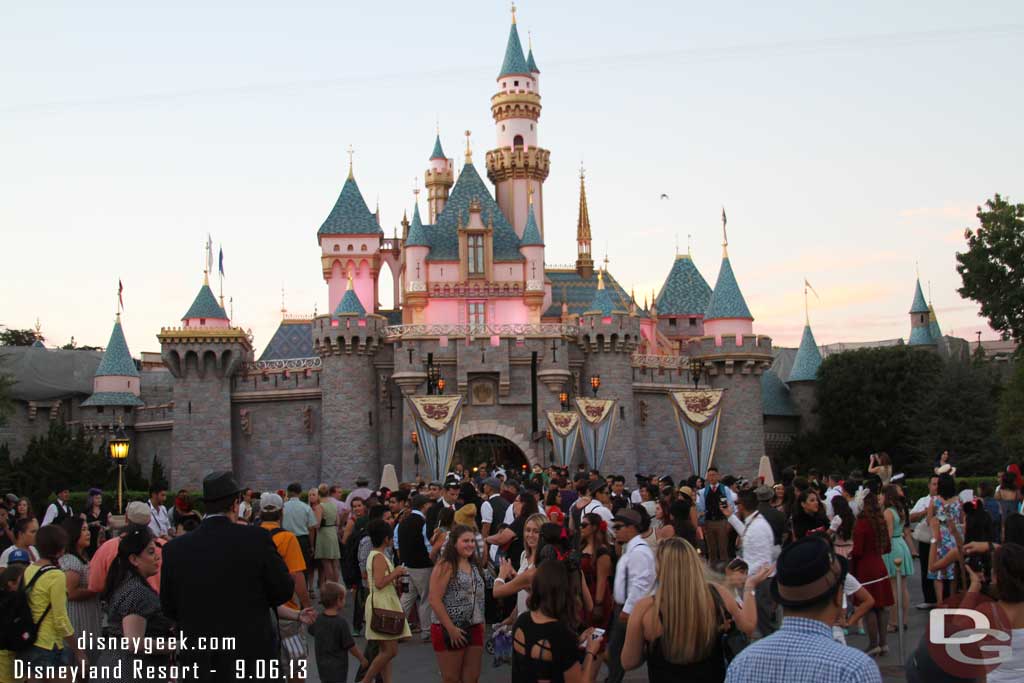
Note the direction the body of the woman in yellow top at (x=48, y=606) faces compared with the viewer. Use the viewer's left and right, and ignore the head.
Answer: facing away from the viewer and to the right of the viewer

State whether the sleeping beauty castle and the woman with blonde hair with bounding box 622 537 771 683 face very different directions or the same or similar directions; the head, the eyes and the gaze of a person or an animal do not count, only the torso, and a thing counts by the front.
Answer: very different directions

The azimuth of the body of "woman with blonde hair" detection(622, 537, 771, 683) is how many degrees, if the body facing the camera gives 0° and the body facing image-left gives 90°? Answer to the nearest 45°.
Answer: approximately 180°

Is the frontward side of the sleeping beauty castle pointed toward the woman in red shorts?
yes

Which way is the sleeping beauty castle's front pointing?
toward the camera

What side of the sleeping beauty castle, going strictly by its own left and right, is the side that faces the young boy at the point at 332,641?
front

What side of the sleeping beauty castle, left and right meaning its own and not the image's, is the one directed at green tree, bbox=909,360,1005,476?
left

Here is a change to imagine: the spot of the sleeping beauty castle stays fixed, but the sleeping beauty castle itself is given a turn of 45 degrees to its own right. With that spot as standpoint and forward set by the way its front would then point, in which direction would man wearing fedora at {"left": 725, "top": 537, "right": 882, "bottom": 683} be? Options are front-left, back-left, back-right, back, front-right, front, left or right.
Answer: front-left

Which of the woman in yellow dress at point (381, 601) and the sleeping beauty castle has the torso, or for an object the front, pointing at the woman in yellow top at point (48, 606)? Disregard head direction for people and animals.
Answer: the sleeping beauty castle

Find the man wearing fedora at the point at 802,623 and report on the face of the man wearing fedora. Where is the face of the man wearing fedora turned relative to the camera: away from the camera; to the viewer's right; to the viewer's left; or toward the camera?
away from the camera

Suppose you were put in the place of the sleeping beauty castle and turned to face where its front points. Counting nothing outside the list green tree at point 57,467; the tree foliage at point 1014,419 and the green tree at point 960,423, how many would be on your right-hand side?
1

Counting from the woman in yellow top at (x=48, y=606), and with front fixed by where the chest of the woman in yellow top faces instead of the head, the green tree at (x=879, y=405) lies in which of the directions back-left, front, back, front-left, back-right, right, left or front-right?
front

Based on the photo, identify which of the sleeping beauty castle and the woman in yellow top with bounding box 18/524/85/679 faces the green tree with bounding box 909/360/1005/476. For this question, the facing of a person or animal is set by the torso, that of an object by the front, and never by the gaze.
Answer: the woman in yellow top
